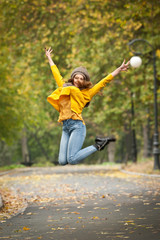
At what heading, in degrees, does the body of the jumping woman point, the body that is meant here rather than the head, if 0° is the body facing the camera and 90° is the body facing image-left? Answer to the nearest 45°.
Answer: approximately 45°
